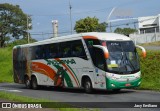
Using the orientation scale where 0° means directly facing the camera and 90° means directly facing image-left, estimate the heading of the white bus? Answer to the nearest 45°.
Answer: approximately 315°
